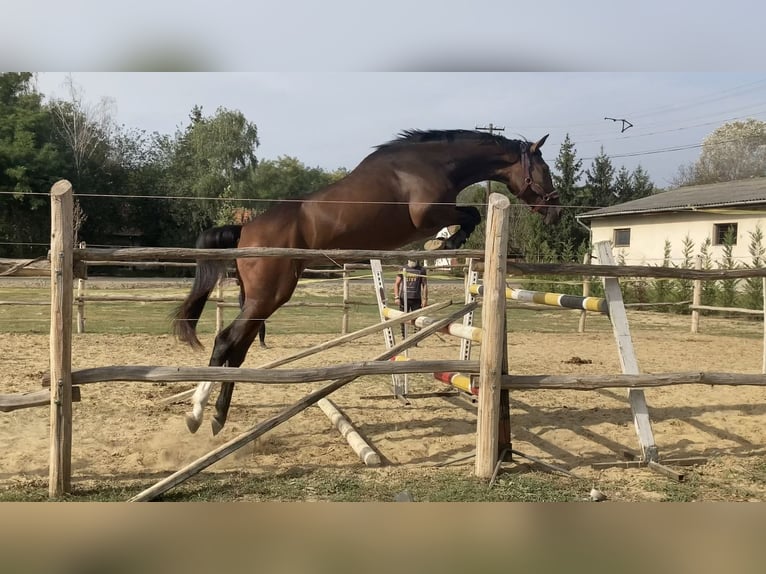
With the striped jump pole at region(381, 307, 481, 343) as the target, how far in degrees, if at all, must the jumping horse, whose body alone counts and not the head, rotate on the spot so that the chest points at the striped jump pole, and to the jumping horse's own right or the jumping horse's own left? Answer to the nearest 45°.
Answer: approximately 45° to the jumping horse's own left

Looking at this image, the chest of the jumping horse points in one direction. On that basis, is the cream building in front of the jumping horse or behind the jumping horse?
in front

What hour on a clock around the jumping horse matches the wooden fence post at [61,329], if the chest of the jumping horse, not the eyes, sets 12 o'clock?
The wooden fence post is roughly at 5 o'clock from the jumping horse.

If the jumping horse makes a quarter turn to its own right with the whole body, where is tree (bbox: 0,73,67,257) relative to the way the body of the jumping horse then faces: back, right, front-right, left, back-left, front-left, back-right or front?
right

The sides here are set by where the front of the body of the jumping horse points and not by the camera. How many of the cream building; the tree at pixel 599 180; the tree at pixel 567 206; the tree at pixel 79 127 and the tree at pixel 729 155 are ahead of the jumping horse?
4

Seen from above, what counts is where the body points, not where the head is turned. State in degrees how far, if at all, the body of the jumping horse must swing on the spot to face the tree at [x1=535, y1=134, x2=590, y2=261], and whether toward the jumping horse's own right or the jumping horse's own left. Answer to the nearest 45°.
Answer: approximately 90° to the jumping horse's own left

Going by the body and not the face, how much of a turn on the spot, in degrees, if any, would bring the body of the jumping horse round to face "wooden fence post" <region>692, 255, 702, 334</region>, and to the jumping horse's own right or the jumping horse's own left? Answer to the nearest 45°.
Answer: approximately 45° to the jumping horse's own left

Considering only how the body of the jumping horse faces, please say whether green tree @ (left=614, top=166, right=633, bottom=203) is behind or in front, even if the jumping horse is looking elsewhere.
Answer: in front

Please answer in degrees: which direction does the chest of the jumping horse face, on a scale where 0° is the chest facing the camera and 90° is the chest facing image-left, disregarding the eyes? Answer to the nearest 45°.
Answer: approximately 270°
